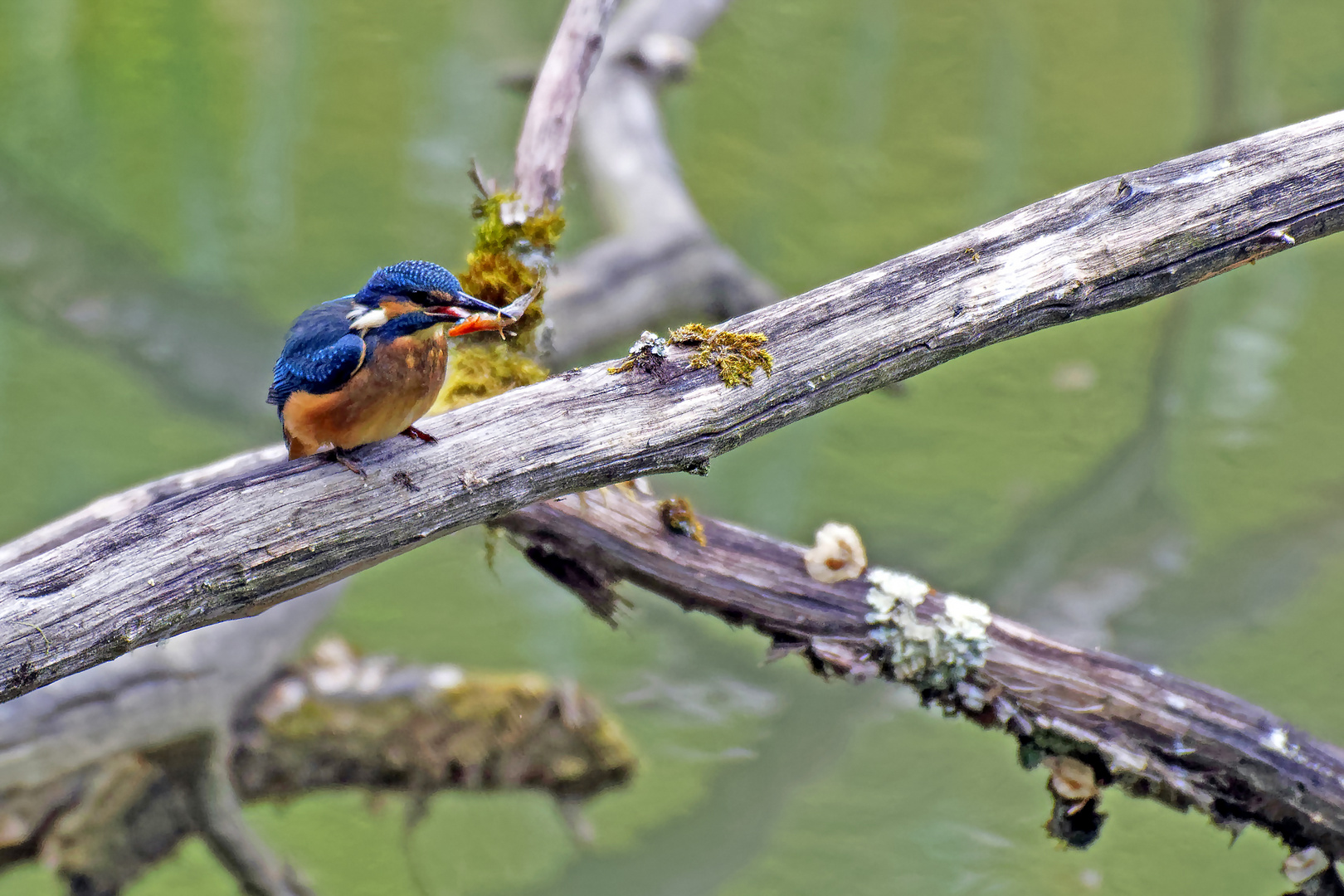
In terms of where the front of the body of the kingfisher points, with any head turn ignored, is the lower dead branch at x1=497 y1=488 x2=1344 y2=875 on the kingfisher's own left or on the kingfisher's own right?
on the kingfisher's own left

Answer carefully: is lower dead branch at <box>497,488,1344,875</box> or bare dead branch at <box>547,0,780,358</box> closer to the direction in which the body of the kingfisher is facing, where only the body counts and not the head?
the lower dead branch

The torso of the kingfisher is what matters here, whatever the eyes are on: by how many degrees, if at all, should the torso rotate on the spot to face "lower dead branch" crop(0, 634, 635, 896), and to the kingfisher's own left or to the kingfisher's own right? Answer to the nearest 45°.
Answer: approximately 135° to the kingfisher's own left

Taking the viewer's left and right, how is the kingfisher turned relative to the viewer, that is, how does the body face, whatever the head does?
facing the viewer and to the right of the viewer

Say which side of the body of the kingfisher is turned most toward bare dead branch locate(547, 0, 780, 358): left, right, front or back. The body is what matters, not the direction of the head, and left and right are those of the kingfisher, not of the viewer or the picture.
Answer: left
